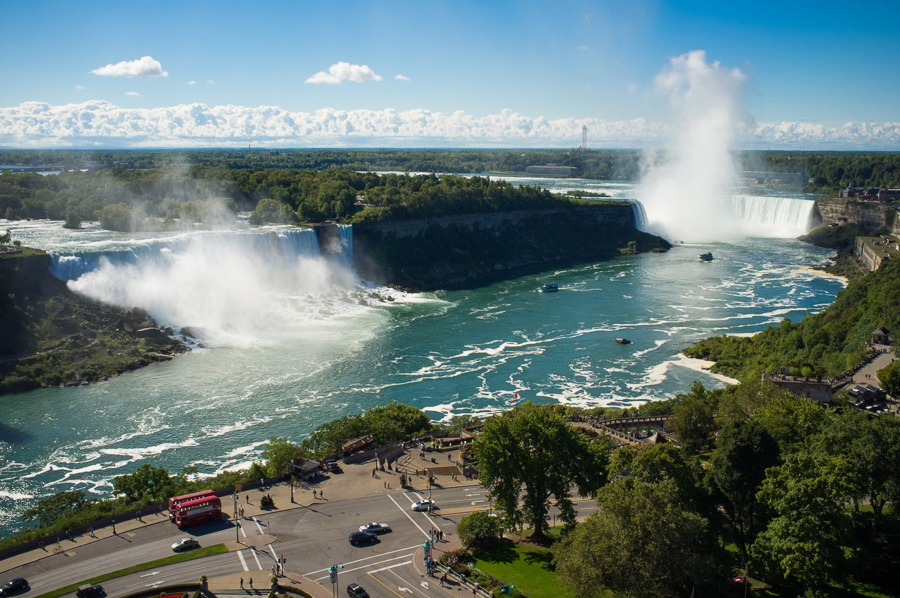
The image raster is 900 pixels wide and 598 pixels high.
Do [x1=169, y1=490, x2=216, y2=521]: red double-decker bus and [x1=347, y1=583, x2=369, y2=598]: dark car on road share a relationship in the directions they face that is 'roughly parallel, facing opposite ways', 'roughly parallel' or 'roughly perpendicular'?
roughly perpendicular

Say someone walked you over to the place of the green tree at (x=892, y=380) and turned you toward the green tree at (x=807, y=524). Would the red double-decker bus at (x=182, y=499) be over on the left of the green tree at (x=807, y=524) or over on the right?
right

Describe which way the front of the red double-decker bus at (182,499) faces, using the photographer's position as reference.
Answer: facing the viewer and to the left of the viewer
